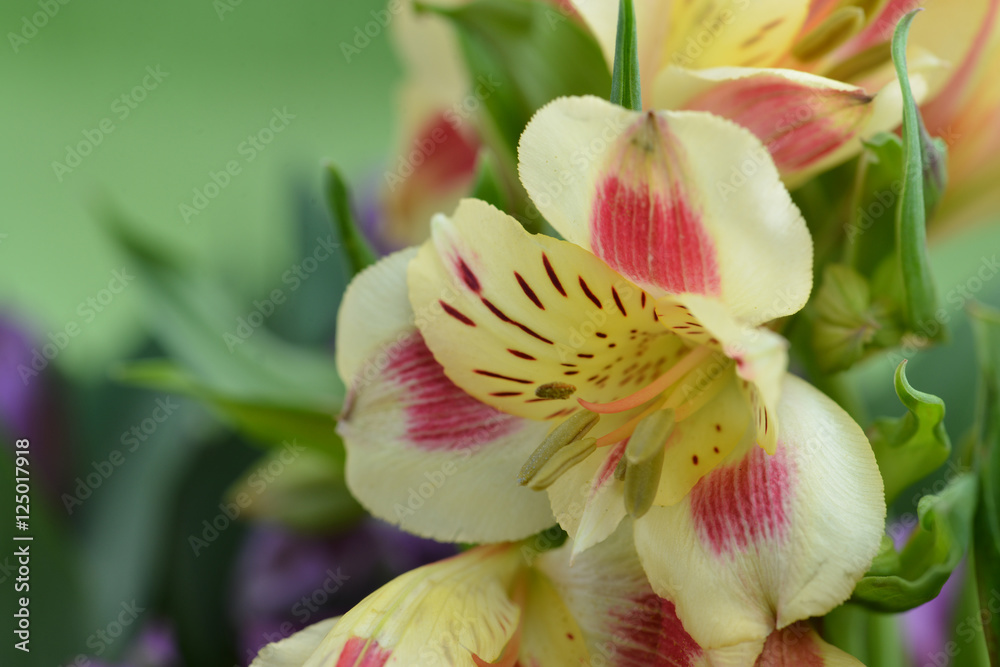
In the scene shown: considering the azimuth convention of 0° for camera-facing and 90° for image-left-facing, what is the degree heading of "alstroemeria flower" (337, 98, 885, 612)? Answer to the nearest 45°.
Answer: approximately 45°
